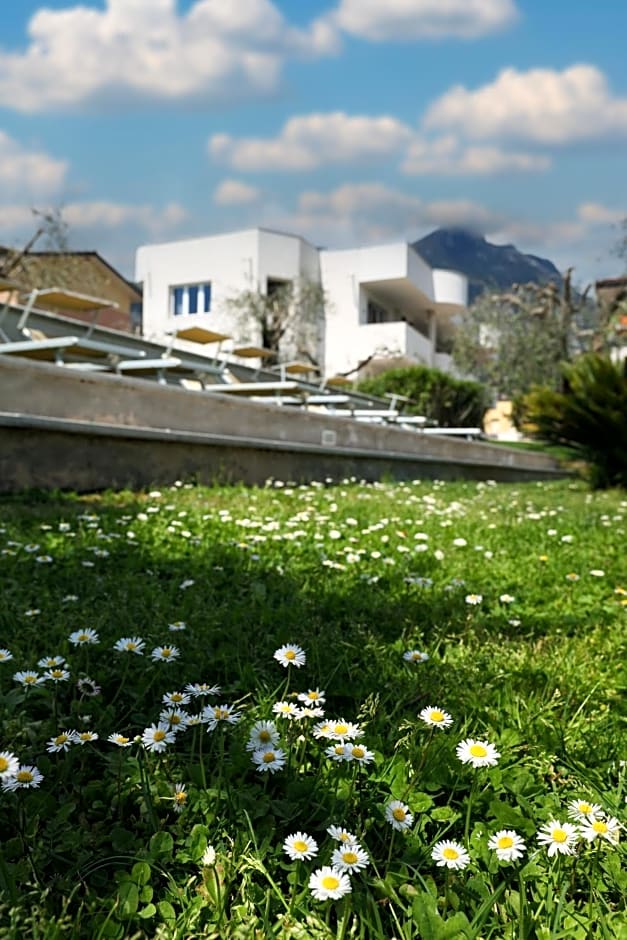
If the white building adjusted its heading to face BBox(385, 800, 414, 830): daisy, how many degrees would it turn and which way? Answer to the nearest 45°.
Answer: approximately 45° to its right

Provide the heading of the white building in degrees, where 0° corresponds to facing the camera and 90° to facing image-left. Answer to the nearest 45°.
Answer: approximately 315°

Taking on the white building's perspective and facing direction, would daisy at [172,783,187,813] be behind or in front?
in front

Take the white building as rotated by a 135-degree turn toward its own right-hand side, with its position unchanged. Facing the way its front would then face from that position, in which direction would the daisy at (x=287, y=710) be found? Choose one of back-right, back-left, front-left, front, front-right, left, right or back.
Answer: left

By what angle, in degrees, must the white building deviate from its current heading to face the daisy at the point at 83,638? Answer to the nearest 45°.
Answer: approximately 45° to its right

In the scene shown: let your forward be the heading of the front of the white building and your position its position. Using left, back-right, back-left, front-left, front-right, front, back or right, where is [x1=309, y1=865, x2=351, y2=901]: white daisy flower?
front-right

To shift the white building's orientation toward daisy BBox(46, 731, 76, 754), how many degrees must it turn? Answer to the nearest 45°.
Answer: approximately 45° to its right

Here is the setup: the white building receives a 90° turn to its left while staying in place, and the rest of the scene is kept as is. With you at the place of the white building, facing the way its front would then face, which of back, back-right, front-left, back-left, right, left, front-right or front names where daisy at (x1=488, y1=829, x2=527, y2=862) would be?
back-right

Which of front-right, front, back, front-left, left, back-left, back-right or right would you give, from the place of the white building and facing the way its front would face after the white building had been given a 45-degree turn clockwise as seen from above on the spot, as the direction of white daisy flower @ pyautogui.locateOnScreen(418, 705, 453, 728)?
front

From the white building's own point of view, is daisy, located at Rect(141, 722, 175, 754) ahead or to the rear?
ahead

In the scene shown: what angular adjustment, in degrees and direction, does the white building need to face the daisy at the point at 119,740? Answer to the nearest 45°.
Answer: approximately 45° to its right

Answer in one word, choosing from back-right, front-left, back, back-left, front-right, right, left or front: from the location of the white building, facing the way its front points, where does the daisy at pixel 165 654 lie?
front-right

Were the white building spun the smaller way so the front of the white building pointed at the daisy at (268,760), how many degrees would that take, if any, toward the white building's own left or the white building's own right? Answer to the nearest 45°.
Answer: approximately 45° to the white building's own right
